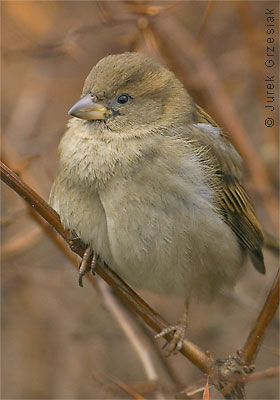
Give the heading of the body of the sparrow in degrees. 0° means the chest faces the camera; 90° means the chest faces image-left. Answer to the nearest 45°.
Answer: approximately 45°
